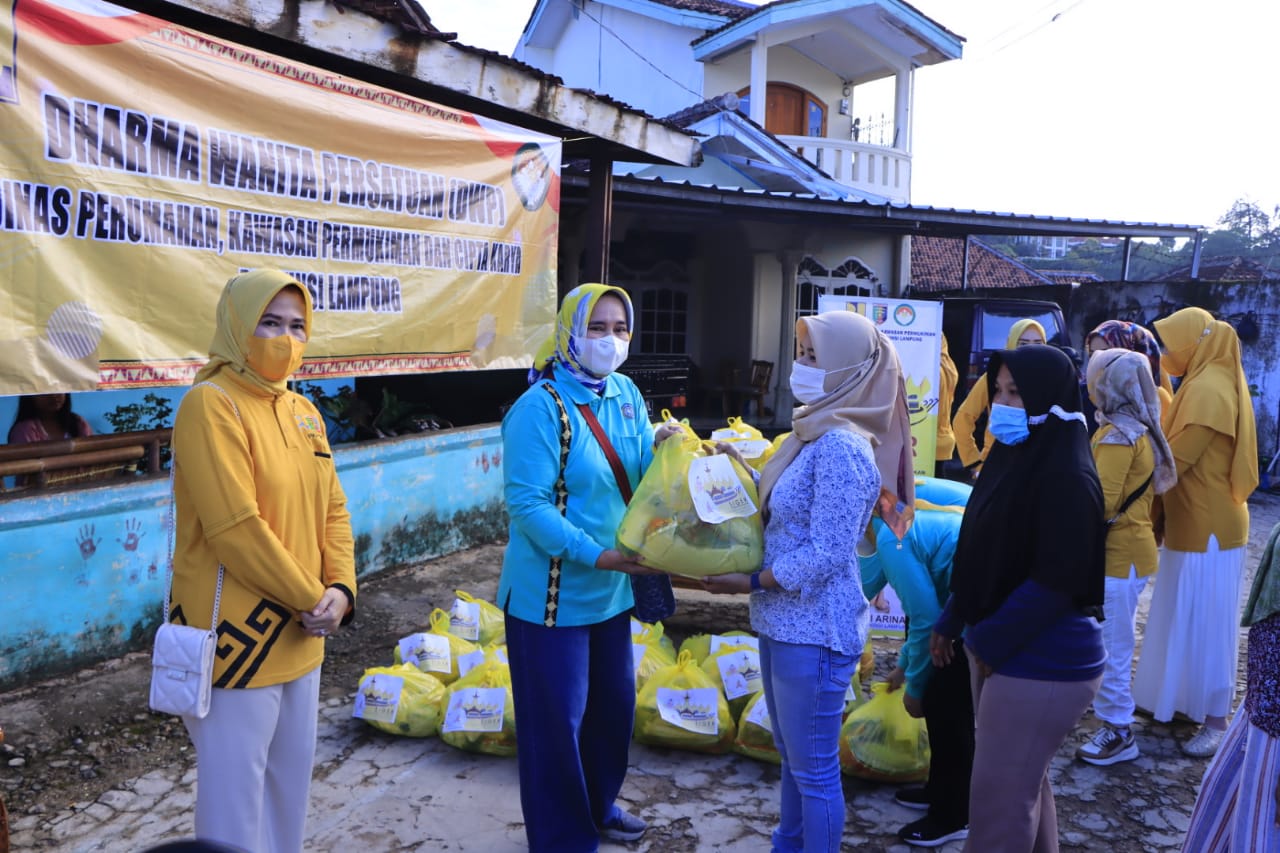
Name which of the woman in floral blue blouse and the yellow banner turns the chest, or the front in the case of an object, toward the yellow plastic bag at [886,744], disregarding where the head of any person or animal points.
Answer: the yellow banner

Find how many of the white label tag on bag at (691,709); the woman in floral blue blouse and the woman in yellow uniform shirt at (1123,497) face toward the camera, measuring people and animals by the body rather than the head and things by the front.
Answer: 1

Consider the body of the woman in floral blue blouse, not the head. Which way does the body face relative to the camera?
to the viewer's left

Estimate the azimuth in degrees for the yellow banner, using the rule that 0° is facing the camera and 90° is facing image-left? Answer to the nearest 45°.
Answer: approximately 315°

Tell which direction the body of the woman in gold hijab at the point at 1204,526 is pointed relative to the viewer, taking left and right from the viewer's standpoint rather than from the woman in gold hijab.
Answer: facing to the left of the viewer

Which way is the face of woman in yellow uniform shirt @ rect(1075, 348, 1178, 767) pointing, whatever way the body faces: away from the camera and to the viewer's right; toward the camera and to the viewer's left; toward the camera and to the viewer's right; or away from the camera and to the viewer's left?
away from the camera and to the viewer's left

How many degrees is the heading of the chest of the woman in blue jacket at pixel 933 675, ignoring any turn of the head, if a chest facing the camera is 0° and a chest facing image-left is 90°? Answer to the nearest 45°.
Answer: approximately 90°

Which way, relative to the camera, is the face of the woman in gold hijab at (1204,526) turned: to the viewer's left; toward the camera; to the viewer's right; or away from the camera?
to the viewer's left

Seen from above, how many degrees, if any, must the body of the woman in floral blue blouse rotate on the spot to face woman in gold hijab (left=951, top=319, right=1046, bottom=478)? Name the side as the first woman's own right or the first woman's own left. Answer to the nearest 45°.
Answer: approximately 90° to the first woman's own right

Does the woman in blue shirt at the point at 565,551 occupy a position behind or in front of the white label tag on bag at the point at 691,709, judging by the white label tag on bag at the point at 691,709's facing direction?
in front
